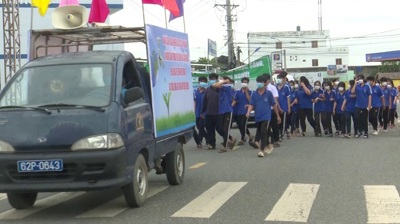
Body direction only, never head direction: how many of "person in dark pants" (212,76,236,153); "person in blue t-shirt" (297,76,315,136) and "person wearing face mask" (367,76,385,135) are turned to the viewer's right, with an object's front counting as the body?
0

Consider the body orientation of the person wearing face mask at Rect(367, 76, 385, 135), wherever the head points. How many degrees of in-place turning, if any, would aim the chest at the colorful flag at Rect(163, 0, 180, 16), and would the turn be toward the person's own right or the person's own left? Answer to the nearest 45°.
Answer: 0° — they already face it

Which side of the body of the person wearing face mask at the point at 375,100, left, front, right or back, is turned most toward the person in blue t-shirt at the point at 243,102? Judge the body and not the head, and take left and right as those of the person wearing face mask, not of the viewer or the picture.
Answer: front

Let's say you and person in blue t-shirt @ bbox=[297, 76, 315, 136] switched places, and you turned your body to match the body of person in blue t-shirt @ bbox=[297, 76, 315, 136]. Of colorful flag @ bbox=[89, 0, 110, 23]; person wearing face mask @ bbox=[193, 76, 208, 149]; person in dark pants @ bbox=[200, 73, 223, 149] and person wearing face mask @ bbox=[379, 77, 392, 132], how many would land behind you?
1

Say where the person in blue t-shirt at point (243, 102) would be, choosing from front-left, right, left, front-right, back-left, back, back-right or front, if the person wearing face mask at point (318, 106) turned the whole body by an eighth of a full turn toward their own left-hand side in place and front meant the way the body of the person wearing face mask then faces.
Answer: right

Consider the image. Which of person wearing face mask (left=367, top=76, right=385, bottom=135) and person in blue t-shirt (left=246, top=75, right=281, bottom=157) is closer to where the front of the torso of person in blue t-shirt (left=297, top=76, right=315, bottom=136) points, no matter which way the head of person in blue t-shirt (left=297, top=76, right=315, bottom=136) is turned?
the person in blue t-shirt

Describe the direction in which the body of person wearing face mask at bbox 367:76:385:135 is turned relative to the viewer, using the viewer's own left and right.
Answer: facing the viewer and to the left of the viewer

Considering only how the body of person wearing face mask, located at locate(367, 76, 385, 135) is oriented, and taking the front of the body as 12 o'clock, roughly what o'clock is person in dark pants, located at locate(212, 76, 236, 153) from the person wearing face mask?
The person in dark pants is roughly at 12 o'clock from the person wearing face mask.

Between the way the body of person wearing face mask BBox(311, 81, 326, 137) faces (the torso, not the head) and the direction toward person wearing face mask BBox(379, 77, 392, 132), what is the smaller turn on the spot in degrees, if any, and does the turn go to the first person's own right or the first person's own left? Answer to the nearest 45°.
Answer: approximately 135° to the first person's own left

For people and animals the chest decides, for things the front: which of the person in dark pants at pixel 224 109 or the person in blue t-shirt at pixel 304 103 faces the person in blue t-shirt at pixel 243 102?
the person in blue t-shirt at pixel 304 103

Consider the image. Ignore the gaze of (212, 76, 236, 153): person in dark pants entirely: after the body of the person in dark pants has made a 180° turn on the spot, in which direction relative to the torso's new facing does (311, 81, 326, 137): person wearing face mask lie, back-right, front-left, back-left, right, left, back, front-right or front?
front

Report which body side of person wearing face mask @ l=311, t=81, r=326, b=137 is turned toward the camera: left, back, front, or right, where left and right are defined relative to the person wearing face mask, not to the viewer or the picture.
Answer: front

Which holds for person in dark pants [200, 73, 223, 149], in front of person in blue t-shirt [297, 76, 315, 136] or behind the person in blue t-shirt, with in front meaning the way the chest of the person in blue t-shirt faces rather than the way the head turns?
in front

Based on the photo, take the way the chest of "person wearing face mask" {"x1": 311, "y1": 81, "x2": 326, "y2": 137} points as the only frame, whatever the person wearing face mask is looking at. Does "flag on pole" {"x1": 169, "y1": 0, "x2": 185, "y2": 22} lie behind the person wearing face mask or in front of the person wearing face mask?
in front

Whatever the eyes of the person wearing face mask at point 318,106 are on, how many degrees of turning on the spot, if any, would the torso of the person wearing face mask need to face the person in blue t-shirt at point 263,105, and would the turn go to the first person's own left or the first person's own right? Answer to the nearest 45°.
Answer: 0° — they already face them

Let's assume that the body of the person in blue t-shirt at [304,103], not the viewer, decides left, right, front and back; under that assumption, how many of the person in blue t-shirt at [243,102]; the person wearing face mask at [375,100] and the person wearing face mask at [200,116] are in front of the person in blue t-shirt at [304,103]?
2

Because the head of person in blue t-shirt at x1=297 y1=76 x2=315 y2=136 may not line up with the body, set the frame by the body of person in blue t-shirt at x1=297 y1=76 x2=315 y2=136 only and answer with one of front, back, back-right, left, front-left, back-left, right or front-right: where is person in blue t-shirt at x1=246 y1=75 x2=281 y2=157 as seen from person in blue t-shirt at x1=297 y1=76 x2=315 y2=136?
front-left

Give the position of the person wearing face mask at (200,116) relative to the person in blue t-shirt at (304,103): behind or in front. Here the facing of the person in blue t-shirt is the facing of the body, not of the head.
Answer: in front
